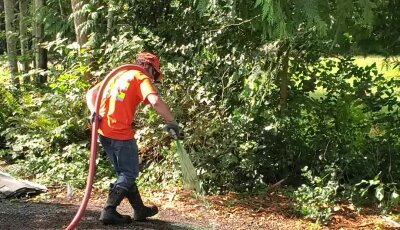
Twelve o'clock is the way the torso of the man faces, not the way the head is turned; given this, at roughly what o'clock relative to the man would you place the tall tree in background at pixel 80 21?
The tall tree in background is roughly at 10 o'clock from the man.

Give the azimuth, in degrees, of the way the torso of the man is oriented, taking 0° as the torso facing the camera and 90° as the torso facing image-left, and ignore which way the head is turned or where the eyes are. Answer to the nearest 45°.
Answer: approximately 225°

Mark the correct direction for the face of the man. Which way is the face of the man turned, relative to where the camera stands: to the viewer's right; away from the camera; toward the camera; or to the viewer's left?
to the viewer's right

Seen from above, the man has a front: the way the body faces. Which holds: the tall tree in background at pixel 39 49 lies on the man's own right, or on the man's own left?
on the man's own left
